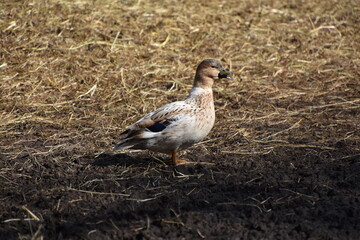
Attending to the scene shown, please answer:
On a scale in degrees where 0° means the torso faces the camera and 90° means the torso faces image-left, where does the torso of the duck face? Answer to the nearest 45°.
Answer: approximately 270°
